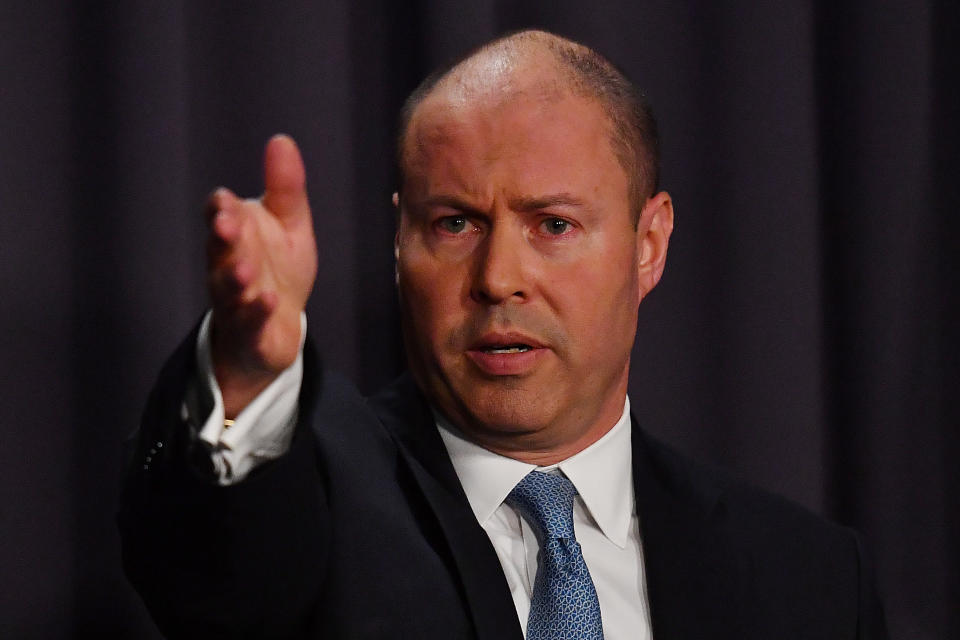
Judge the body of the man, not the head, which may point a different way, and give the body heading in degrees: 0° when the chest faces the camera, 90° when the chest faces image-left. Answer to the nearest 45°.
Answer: approximately 0°
